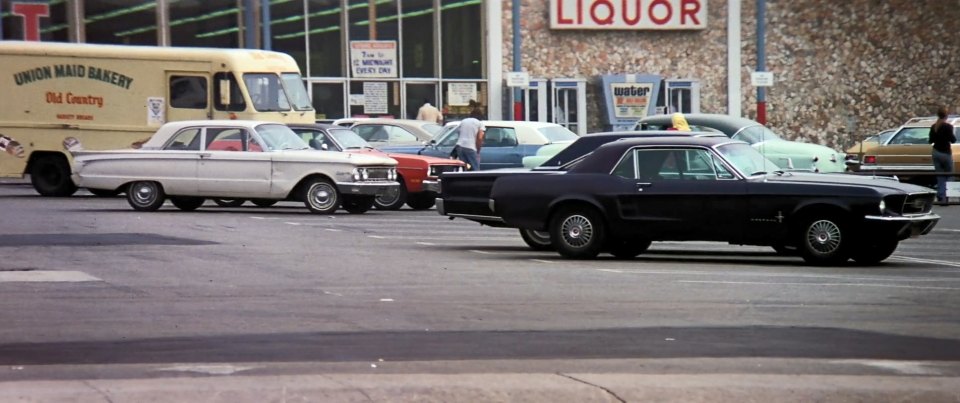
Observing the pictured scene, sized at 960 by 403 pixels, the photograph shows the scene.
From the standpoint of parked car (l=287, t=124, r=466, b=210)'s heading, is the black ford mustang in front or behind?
in front

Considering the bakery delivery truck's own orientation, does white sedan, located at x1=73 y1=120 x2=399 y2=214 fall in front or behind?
in front

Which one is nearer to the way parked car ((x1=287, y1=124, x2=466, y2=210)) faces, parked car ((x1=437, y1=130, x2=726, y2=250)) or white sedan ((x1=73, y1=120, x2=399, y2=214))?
the parked car

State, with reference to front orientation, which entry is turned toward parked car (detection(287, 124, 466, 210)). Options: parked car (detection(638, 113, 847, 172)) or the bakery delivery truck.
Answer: the bakery delivery truck

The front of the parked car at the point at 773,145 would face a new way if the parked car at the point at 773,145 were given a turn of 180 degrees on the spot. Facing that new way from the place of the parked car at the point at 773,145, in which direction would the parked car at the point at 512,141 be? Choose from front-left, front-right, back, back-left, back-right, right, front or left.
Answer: front-left

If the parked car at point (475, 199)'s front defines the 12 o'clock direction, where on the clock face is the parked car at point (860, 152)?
the parked car at point (860, 152) is roughly at 10 o'clock from the parked car at point (475, 199).

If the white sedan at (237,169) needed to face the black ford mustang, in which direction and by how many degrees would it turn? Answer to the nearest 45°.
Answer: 0° — it already faces it

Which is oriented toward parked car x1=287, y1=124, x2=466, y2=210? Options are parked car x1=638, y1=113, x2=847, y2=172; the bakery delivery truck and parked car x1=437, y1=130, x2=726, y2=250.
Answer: the bakery delivery truck

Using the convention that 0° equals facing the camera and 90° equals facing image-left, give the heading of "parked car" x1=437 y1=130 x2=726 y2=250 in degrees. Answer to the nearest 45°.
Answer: approximately 270°

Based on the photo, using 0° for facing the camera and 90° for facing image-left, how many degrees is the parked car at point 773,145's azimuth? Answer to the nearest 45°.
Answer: approximately 315°

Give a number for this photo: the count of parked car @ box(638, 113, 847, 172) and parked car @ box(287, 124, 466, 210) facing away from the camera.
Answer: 0
